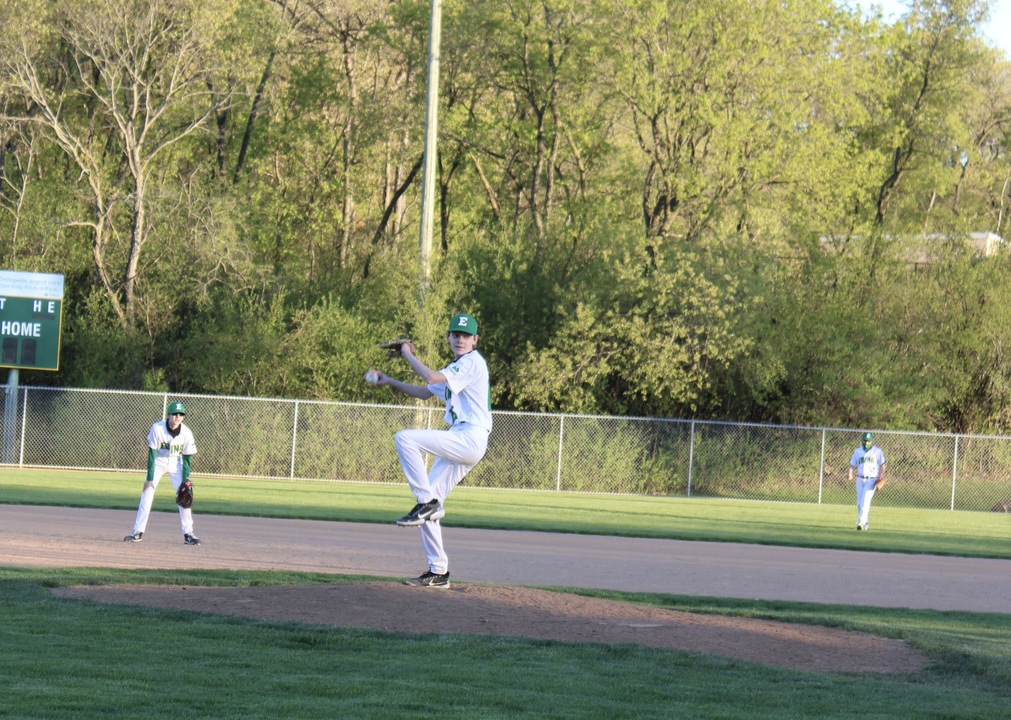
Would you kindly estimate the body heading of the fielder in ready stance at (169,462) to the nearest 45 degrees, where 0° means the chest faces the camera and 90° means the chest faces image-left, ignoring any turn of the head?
approximately 0°

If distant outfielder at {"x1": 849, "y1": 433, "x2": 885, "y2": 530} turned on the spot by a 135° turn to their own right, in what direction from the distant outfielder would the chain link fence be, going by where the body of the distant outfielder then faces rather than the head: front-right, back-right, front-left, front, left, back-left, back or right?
front

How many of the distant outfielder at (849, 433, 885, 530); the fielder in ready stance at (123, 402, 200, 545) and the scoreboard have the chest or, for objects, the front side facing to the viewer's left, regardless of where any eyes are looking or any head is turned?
0

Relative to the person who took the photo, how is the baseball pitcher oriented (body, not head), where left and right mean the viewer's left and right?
facing to the left of the viewer

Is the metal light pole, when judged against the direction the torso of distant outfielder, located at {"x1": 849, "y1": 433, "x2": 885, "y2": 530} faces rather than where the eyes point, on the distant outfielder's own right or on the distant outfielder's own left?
on the distant outfielder's own right

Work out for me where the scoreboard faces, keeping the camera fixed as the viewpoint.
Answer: facing the viewer

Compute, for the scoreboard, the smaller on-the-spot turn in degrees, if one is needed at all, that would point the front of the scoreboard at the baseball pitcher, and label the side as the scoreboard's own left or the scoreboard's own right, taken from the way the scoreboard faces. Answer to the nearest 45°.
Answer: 0° — it already faces them

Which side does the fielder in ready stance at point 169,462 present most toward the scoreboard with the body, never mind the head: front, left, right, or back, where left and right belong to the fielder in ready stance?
back

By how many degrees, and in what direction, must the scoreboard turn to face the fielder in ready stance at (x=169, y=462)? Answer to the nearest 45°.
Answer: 0° — it already faces them
